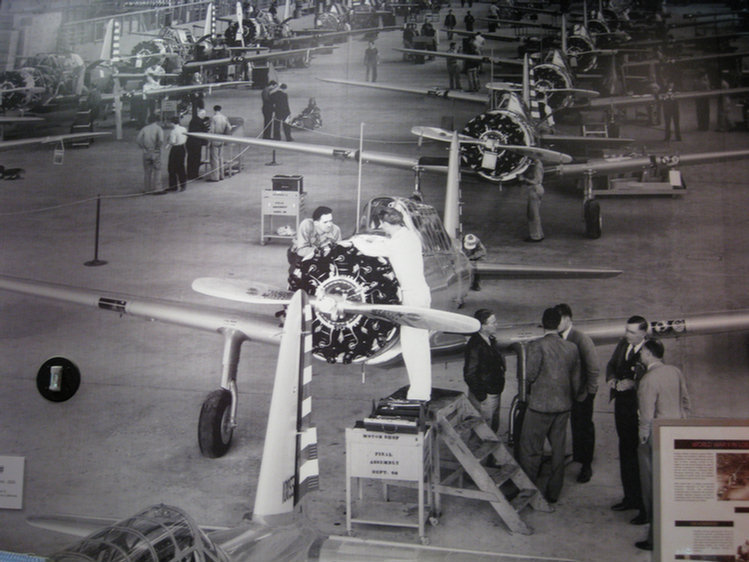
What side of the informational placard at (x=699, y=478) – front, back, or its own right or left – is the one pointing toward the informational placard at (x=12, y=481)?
right

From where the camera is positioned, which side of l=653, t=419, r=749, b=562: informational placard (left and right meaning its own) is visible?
front

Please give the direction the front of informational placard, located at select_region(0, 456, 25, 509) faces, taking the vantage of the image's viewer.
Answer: facing the viewer
